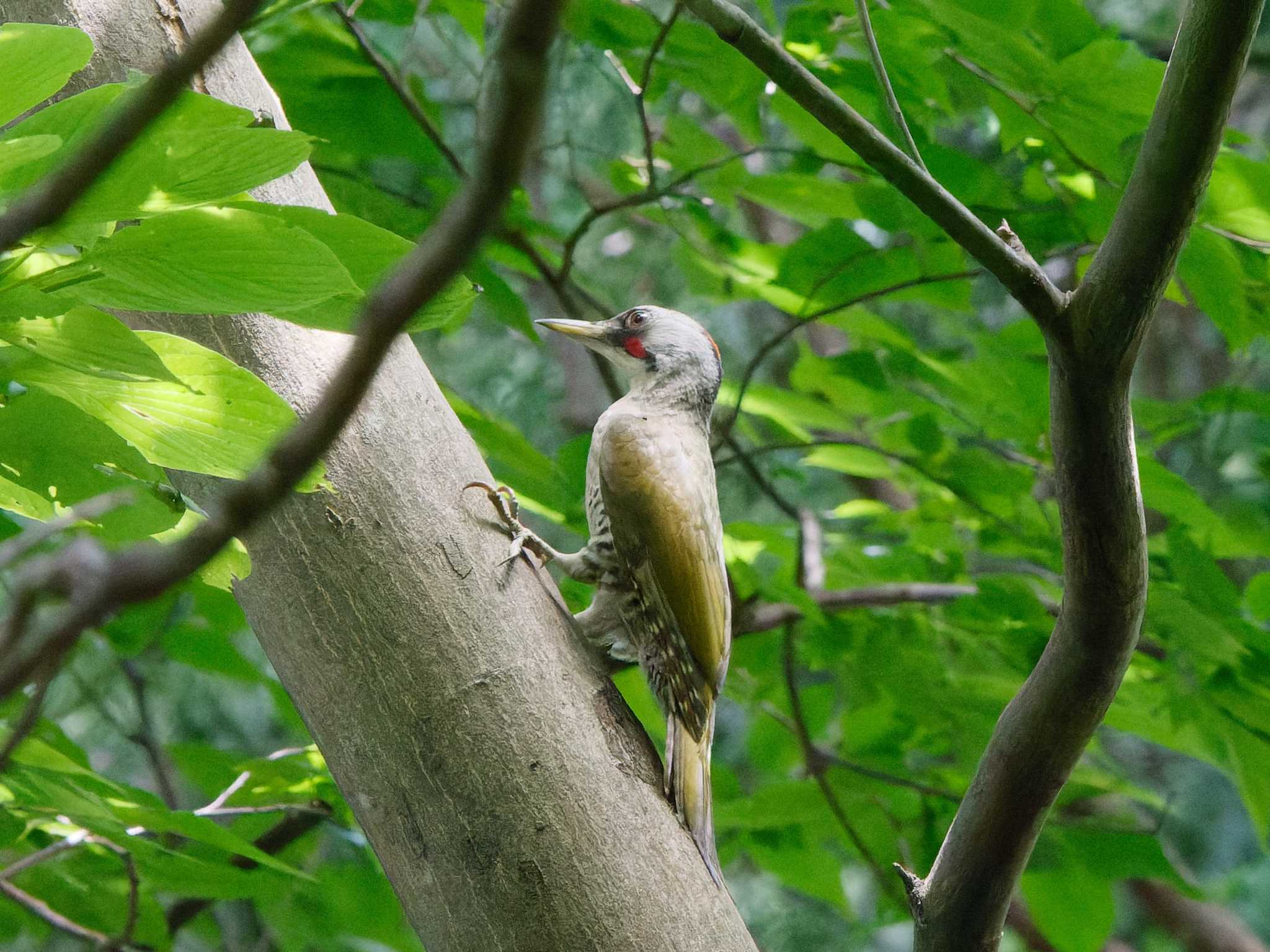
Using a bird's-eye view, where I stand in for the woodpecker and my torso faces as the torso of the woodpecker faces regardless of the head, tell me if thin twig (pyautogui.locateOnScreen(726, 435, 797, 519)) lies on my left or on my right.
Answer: on my right

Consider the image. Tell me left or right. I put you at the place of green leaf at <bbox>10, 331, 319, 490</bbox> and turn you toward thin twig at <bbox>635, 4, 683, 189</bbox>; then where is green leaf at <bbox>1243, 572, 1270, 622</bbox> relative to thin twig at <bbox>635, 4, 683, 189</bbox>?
right

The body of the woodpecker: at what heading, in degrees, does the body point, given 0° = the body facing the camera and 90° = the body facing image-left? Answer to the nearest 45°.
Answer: approximately 90°

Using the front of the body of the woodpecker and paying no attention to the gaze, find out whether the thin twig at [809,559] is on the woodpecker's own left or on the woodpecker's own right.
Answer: on the woodpecker's own right

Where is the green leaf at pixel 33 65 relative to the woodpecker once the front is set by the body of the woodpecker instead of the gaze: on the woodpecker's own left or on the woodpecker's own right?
on the woodpecker's own left
